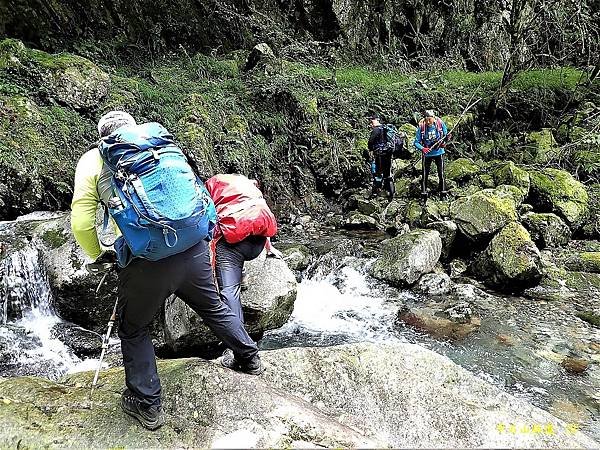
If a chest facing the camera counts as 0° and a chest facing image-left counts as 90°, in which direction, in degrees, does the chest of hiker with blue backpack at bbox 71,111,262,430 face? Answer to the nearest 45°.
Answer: approximately 135°

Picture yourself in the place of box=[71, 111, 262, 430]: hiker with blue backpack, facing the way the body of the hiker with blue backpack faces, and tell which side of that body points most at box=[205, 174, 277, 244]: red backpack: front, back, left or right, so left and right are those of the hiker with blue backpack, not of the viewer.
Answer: right

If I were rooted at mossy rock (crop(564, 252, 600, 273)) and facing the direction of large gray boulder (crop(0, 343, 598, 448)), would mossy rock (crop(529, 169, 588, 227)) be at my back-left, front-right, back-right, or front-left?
back-right
